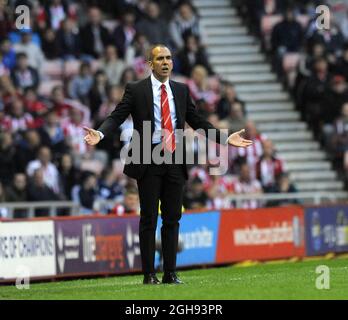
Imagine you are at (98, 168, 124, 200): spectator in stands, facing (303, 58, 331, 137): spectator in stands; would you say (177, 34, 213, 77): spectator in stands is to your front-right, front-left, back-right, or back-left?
front-left

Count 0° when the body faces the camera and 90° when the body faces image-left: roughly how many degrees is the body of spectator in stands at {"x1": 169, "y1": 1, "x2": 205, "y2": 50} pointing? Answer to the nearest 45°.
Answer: approximately 0°

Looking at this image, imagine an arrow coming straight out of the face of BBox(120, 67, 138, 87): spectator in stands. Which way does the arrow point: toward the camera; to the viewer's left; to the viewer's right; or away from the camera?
toward the camera

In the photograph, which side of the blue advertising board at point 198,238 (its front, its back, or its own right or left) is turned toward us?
front

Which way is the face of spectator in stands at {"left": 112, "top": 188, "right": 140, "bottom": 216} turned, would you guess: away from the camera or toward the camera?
toward the camera

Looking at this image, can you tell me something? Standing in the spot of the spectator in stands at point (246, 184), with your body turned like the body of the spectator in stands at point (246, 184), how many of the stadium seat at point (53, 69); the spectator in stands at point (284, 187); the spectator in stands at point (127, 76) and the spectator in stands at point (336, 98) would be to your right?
2

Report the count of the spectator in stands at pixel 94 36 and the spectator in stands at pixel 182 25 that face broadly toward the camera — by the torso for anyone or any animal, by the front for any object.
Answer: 2

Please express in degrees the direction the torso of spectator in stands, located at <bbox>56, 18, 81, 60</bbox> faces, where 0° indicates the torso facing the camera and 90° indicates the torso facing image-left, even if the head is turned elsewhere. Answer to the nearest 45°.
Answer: approximately 0°

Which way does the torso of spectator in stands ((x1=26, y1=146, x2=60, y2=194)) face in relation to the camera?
toward the camera

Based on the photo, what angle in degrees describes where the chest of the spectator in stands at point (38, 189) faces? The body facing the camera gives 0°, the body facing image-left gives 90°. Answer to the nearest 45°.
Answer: approximately 315°

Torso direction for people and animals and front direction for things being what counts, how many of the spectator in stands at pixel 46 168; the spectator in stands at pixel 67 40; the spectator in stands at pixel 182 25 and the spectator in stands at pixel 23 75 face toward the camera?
4

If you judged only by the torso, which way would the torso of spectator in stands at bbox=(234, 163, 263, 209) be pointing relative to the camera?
toward the camera
